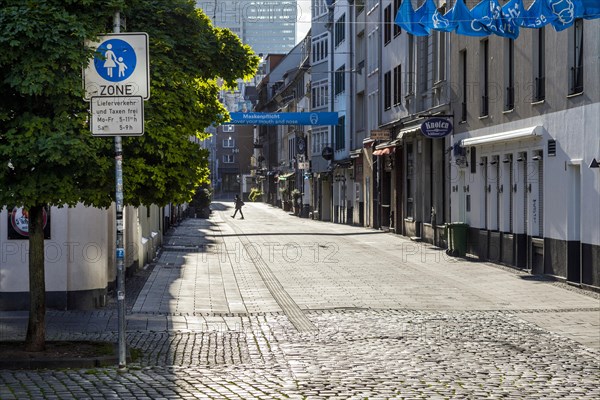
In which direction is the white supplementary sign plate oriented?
toward the camera

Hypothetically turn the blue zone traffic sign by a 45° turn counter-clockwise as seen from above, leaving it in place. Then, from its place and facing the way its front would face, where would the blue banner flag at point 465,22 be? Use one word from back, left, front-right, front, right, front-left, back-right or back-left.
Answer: left

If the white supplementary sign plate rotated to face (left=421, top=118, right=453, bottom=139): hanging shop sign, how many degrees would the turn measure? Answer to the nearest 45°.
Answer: approximately 135° to its left

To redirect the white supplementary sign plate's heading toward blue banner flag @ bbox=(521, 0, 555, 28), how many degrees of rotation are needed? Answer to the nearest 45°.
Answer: approximately 135° to its left

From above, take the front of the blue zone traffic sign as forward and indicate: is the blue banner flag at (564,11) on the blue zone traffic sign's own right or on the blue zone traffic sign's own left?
on the blue zone traffic sign's own left

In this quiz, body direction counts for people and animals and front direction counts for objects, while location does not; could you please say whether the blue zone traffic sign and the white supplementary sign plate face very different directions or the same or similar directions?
same or similar directions

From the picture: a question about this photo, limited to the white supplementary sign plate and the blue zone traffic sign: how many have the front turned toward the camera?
2

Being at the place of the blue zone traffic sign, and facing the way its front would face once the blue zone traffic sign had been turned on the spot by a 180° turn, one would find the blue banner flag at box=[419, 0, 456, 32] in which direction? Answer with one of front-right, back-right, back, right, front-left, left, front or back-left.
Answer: front-right

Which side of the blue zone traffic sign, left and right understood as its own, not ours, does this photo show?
front

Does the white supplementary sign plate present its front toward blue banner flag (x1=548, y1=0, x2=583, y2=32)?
no

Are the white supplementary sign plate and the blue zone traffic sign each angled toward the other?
no
